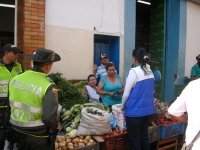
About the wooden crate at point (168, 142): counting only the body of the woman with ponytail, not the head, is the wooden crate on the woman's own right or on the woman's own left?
on the woman's own right

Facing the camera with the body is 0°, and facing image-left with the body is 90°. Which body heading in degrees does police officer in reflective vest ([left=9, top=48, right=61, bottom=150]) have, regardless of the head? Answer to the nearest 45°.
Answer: approximately 225°

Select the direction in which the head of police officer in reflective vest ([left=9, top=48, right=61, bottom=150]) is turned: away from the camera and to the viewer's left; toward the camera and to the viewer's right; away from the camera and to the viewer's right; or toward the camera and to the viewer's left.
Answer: away from the camera and to the viewer's right

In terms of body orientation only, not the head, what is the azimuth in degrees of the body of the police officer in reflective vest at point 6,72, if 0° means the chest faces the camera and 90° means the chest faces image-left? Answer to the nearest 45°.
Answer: approximately 315°

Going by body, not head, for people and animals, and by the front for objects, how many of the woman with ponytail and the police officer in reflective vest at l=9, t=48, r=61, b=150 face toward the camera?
0

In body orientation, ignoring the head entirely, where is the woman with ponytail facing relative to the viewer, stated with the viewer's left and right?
facing away from the viewer and to the left of the viewer

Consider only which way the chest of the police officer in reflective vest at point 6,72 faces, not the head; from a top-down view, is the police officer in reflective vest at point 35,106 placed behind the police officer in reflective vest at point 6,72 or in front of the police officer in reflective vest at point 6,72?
in front

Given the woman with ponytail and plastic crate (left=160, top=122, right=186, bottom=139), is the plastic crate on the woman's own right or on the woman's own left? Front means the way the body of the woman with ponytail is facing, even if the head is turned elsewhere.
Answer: on the woman's own right

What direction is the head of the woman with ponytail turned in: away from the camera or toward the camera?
away from the camera

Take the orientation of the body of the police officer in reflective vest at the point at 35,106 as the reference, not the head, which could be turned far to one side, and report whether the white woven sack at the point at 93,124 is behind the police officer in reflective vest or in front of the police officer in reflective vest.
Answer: in front
